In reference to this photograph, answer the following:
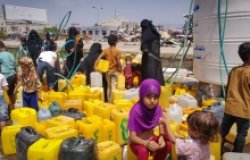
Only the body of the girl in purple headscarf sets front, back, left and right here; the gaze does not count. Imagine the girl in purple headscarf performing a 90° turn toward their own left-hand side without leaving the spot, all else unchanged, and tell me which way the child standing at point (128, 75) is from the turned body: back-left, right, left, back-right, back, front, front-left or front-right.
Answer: front-left

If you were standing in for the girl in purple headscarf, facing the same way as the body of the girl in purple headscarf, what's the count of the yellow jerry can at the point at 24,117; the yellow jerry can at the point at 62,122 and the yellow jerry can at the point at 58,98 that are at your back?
3

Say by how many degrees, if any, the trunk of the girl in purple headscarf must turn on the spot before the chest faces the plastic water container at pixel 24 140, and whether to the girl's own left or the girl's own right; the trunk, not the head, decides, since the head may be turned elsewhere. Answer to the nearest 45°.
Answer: approximately 135° to the girl's own right

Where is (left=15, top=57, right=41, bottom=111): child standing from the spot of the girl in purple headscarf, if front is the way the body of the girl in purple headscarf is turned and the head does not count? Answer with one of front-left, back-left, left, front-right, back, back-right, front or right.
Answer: back

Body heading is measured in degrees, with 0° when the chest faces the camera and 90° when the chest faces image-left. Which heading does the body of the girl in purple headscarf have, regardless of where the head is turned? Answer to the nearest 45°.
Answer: approximately 315°

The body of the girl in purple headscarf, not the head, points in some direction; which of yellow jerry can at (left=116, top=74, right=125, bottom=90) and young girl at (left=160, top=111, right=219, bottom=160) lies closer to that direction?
the young girl

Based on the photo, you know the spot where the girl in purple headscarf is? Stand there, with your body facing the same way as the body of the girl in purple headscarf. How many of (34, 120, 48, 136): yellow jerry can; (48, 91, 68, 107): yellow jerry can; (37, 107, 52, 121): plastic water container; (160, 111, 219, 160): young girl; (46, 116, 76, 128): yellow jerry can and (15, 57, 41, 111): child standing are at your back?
5
